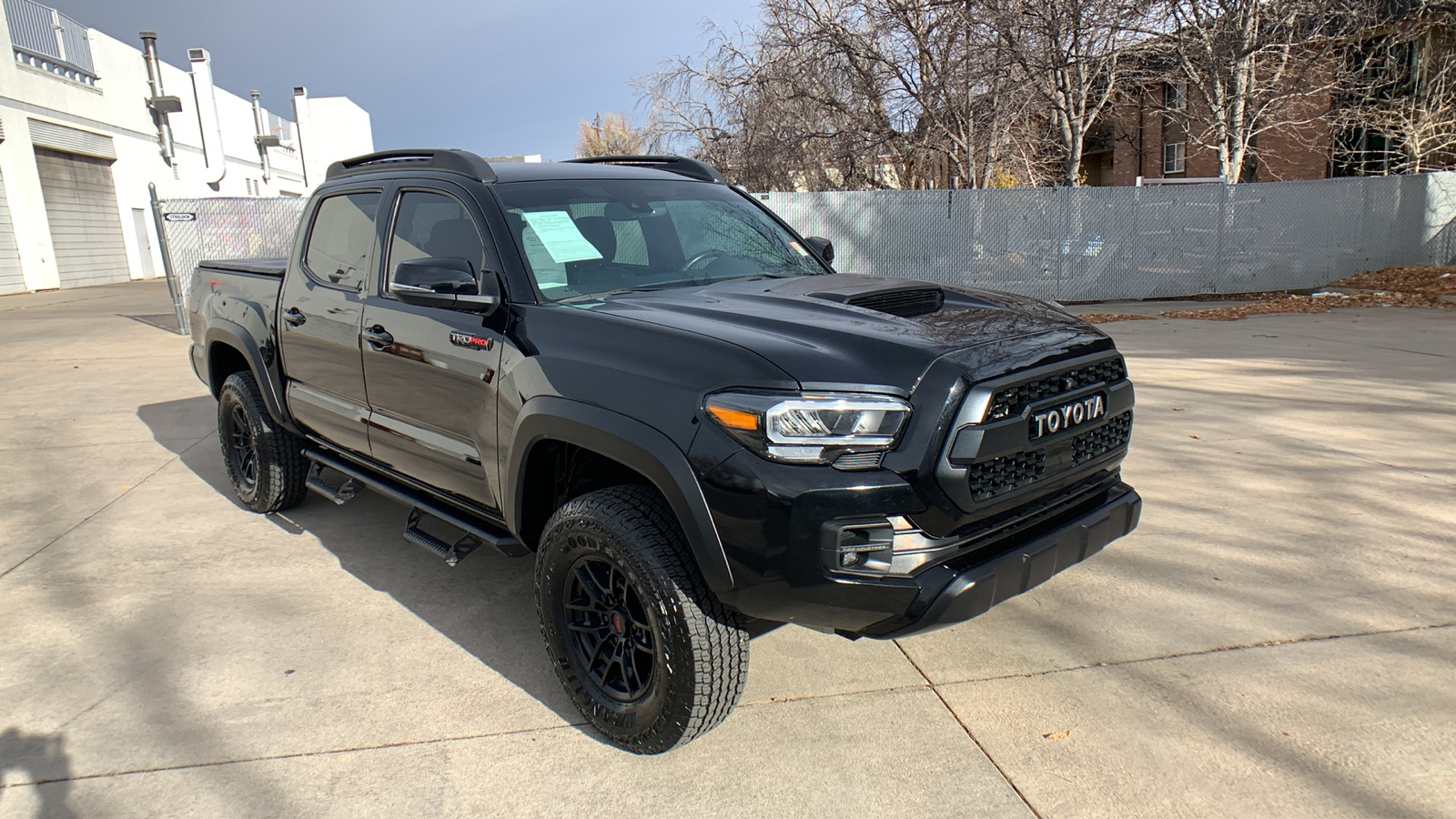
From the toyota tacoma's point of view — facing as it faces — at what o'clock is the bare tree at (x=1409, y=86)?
The bare tree is roughly at 9 o'clock from the toyota tacoma.

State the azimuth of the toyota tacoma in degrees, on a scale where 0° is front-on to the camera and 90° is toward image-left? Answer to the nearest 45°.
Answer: approximately 315°

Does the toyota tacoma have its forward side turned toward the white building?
no

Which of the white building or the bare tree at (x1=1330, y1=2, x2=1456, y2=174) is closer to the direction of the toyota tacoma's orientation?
the bare tree

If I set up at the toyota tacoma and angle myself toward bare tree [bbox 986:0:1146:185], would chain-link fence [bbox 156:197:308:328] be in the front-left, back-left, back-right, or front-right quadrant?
front-left

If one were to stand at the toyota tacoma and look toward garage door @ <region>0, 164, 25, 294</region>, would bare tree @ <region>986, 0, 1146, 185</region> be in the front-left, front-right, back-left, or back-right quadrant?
front-right

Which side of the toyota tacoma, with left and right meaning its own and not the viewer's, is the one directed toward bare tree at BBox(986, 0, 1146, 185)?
left

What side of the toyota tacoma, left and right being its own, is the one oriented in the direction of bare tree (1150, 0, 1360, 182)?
left

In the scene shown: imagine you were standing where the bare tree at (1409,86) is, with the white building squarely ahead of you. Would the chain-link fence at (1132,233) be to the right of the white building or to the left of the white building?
left

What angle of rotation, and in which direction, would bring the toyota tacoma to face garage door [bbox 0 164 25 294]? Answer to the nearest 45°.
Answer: approximately 180°

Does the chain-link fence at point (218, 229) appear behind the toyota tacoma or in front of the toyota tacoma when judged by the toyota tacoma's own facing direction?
behind

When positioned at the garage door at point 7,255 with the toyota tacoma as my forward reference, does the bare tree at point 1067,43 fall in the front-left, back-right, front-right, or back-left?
front-left

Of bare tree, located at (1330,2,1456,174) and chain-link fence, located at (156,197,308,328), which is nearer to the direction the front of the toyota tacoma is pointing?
the bare tree

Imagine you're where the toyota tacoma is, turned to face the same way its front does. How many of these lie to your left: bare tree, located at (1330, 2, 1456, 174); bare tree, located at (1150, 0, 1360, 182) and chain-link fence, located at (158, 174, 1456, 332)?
3

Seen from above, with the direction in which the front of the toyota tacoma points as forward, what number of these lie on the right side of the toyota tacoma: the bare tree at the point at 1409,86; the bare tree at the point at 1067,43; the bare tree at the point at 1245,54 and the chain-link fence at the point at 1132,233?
0

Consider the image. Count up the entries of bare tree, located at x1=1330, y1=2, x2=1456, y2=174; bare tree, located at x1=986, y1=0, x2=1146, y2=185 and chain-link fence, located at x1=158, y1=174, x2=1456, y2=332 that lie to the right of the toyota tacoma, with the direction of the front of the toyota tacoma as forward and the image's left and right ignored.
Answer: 0

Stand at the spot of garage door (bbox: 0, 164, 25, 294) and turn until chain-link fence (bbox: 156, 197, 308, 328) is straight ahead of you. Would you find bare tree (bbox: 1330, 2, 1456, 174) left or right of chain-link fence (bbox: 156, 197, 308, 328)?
left
